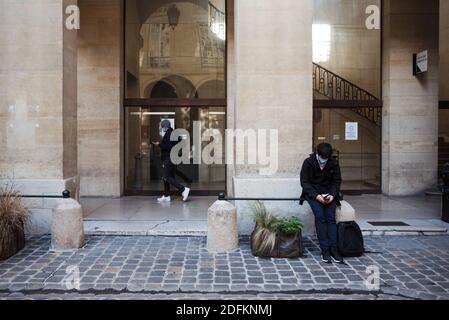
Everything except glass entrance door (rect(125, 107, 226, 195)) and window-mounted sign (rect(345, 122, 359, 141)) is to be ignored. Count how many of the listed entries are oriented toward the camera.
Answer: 2

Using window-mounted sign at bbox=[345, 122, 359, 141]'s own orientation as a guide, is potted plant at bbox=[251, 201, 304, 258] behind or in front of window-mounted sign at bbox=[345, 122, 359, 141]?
in front

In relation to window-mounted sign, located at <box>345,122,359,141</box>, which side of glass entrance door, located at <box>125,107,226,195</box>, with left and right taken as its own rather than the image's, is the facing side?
left

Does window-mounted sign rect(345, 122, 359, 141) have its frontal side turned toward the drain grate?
yes

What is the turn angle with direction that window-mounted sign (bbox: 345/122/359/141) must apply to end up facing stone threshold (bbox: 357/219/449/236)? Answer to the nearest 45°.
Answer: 0° — it already faces it

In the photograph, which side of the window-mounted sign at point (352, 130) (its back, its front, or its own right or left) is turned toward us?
front

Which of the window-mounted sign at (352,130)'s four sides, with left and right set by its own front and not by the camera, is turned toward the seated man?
front
